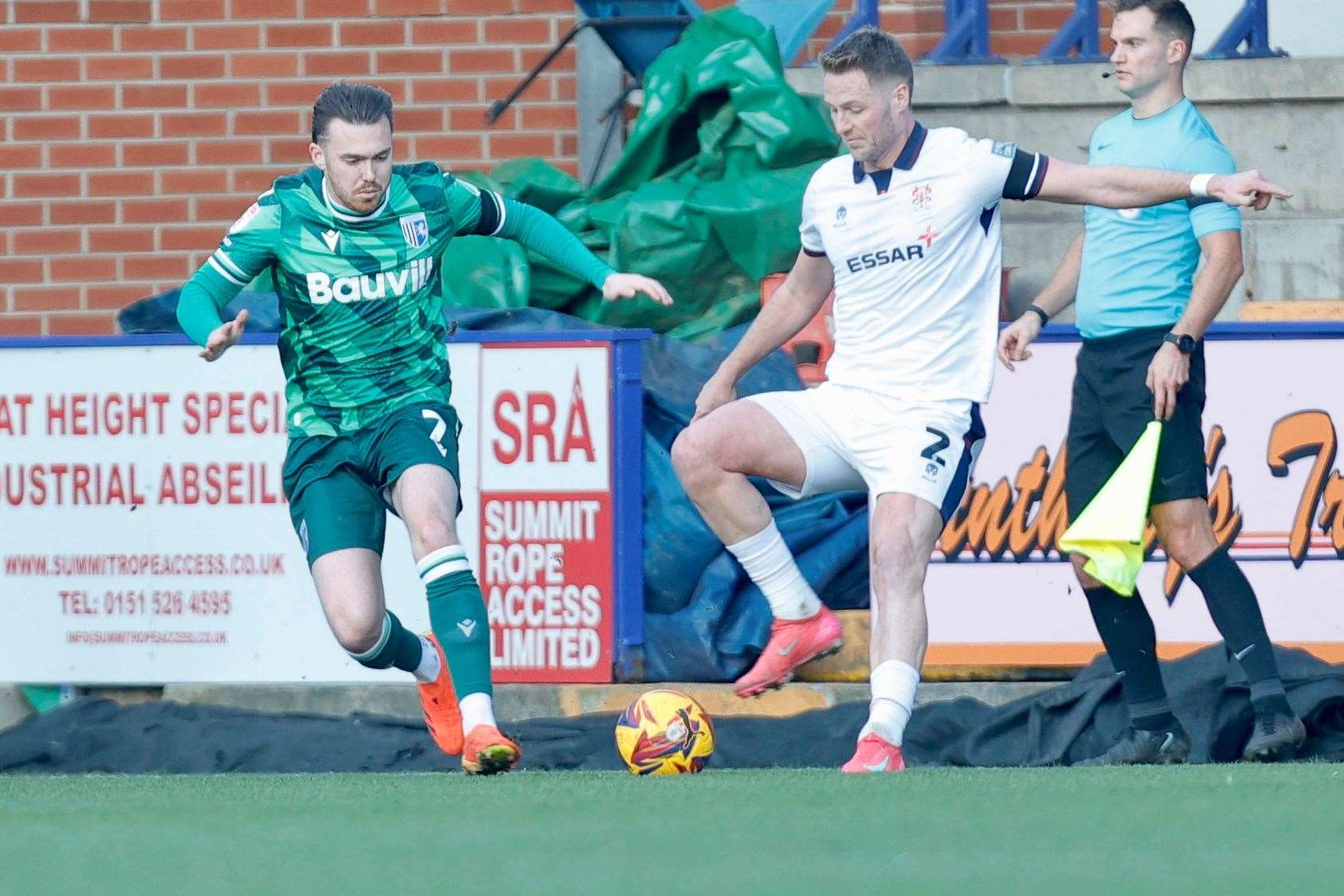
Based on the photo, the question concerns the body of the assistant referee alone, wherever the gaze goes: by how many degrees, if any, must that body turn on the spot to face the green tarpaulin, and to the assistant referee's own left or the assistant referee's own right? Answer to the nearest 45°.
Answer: approximately 90° to the assistant referee's own right

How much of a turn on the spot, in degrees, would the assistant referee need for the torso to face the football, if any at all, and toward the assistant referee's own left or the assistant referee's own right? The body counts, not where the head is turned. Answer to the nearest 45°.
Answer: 0° — they already face it

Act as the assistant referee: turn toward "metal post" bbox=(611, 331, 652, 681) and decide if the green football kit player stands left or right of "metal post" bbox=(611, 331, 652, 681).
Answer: left

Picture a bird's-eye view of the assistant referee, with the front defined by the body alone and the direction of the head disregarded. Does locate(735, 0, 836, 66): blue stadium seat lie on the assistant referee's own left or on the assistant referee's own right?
on the assistant referee's own right
